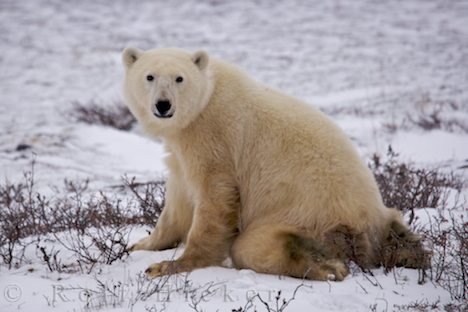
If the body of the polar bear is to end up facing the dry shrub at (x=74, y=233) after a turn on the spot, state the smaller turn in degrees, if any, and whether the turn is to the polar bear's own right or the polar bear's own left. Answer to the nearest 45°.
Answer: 0° — it already faces it

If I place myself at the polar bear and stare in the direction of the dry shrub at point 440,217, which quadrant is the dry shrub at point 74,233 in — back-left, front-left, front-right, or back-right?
back-left

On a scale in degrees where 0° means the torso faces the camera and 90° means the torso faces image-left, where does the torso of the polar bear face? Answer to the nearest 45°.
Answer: approximately 90°

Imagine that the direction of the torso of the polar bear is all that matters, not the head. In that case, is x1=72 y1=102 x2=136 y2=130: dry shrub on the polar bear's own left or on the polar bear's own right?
on the polar bear's own right
